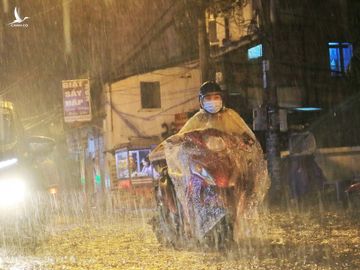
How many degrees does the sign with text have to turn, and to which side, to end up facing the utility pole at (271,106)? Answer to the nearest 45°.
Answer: approximately 45° to its left

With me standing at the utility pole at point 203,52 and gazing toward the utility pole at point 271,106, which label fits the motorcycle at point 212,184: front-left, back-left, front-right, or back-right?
front-right

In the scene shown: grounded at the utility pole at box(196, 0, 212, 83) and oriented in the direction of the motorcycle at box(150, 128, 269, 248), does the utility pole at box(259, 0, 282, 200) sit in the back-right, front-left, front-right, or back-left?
front-left

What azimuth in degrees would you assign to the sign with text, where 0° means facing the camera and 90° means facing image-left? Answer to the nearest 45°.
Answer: approximately 0°

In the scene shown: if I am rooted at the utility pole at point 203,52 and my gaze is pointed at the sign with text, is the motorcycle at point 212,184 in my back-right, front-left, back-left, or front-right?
back-left

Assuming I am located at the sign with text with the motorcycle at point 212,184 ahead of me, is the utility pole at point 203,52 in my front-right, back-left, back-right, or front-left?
front-left

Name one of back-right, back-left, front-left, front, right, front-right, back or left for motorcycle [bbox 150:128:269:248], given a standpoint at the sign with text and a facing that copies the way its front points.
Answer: front
